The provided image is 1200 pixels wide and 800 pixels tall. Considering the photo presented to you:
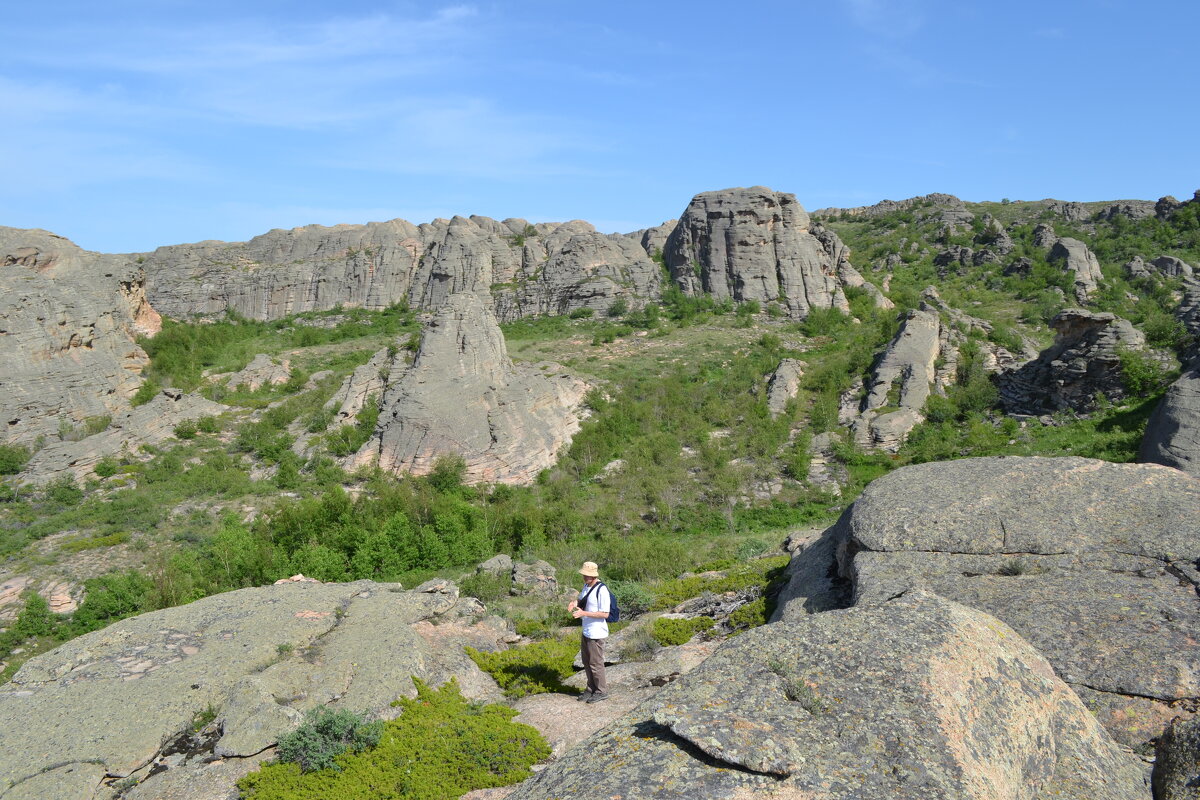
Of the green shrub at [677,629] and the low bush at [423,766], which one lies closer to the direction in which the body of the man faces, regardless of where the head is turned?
the low bush

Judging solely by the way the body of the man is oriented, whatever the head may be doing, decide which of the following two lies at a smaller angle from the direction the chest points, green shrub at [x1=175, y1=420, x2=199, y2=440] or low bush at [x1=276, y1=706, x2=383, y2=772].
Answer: the low bush

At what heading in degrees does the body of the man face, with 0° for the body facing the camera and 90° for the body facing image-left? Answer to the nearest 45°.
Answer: approximately 90°

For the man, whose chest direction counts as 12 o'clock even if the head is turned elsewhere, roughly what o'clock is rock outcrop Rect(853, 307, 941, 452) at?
The rock outcrop is roughly at 4 o'clock from the man.

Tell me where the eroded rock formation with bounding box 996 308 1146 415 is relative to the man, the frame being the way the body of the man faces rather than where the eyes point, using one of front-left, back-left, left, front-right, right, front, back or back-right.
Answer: back-right

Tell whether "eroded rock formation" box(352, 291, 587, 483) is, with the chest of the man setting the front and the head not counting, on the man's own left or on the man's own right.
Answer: on the man's own right

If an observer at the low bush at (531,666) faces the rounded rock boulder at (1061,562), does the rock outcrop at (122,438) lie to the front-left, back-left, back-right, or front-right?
back-left

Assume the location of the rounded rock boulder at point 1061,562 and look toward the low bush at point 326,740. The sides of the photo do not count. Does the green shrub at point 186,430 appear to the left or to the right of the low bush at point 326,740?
right

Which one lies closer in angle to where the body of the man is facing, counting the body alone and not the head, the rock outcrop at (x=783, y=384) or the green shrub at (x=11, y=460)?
the green shrub

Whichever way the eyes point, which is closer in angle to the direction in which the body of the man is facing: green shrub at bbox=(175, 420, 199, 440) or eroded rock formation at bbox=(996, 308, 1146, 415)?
the green shrub

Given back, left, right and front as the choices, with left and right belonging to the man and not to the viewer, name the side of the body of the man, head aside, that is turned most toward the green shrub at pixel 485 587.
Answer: right
